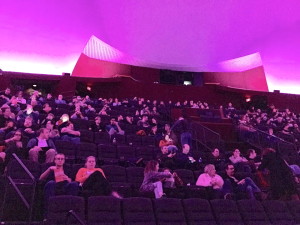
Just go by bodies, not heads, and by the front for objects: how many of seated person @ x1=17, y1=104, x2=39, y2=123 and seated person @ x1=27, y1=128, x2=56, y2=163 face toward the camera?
2

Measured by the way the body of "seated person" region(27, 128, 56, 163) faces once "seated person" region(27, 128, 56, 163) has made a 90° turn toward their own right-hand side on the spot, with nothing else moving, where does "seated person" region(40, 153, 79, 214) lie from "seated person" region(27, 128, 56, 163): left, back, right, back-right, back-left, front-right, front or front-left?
left

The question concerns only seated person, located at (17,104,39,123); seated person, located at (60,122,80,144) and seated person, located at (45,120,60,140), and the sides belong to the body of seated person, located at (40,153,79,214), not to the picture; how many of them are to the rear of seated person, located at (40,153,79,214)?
3

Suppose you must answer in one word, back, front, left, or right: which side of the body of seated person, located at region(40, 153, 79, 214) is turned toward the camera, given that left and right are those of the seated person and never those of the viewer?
front

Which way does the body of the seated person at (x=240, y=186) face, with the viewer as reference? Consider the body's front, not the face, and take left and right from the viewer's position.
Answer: facing the viewer and to the right of the viewer

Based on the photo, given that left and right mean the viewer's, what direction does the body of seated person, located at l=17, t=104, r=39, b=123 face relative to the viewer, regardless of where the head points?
facing the viewer

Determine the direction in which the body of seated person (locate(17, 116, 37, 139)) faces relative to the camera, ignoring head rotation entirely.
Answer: toward the camera

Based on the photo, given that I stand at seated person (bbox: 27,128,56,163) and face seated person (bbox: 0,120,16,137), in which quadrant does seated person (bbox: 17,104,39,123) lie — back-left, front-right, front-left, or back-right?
front-right

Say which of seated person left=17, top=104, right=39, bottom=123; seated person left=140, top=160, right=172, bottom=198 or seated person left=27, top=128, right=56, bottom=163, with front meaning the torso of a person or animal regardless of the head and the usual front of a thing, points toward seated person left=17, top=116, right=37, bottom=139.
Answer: seated person left=17, top=104, right=39, bottom=123
